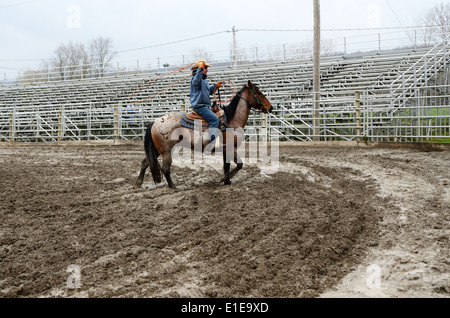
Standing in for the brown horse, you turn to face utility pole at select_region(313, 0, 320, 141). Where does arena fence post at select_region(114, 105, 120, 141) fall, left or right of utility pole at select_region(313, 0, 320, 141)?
left

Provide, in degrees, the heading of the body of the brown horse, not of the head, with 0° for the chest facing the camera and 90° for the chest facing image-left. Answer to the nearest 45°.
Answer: approximately 270°

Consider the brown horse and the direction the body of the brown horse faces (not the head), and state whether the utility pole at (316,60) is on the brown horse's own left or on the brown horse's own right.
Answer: on the brown horse's own left

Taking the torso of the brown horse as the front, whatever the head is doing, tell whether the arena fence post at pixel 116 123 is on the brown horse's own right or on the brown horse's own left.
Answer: on the brown horse's own left

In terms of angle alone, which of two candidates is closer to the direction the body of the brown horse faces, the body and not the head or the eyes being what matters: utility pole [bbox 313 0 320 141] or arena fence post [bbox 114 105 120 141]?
the utility pole

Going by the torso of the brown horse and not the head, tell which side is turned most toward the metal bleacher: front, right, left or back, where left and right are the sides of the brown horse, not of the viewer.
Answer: left
